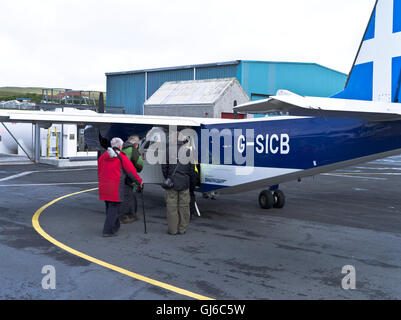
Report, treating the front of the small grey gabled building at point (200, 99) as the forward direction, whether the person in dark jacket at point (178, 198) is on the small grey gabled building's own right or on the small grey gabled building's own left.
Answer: on the small grey gabled building's own right

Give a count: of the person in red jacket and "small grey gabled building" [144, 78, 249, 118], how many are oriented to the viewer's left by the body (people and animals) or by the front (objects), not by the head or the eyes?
0

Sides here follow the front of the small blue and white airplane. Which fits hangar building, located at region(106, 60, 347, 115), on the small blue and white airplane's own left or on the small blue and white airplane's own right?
on the small blue and white airplane's own right

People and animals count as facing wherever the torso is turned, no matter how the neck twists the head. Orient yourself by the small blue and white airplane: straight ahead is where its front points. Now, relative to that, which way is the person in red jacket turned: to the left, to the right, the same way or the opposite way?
to the right

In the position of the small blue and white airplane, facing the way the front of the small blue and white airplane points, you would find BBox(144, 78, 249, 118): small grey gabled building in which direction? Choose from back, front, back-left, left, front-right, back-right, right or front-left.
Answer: front-right

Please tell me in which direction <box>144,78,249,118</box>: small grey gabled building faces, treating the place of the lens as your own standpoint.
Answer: facing the viewer and to the right of the viewer

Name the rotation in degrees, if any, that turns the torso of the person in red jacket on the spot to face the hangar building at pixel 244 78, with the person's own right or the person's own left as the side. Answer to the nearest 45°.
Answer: approximately 45° to the person's own left

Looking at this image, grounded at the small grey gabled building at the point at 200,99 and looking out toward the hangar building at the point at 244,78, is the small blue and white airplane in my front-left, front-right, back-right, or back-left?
back-right

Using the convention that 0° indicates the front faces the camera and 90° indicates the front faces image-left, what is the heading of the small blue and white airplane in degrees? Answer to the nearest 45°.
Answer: approximately 135°

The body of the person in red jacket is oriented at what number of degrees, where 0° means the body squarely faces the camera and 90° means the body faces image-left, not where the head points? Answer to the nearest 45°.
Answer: approximately 225°

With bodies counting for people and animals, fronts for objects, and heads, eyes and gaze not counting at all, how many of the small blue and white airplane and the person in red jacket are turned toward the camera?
0
